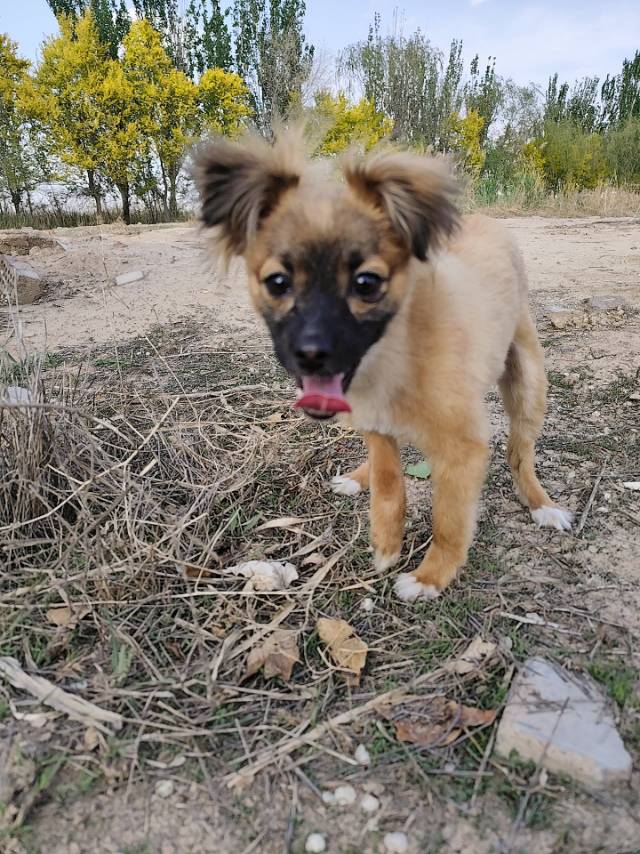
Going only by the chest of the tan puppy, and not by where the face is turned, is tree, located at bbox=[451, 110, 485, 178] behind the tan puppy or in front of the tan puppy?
behind

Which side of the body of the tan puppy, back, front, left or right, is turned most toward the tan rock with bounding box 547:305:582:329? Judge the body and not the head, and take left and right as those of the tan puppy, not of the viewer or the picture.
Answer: back

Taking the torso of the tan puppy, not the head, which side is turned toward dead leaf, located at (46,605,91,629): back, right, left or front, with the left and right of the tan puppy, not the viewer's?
front

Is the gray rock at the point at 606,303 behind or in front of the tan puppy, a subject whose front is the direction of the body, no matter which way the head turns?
behind

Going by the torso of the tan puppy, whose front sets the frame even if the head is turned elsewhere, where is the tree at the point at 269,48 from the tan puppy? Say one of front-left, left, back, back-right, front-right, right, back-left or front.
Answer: back-right

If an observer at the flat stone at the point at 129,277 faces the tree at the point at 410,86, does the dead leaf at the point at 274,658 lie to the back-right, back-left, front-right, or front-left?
back-right

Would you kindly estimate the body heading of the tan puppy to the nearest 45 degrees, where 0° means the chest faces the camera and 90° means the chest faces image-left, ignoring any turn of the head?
approximately 45°
